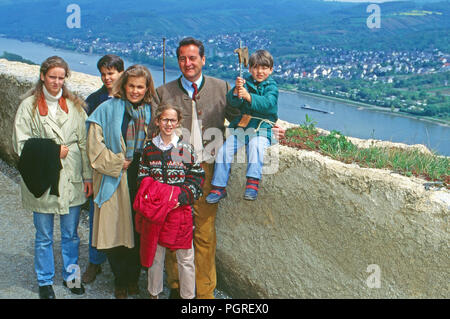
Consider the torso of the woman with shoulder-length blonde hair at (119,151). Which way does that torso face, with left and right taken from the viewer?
facing the viewer and to the right of the viewer

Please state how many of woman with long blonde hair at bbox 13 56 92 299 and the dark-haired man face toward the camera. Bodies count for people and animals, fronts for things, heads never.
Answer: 2

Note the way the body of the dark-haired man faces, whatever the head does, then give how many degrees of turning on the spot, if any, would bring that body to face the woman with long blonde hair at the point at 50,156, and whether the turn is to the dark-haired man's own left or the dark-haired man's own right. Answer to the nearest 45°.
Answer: approximately 90° to the dark-haired man's own right

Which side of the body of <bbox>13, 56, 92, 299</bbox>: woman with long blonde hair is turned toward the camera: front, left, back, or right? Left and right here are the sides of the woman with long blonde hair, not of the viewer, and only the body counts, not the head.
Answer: front

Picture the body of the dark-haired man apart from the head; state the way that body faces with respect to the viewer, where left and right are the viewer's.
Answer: facing the viewer

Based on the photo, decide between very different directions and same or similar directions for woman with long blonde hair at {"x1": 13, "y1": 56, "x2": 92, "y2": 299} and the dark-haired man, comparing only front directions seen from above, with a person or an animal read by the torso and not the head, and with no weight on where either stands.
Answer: same or similar directions

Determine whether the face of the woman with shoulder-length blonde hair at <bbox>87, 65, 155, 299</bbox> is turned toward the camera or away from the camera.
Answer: toward the camera

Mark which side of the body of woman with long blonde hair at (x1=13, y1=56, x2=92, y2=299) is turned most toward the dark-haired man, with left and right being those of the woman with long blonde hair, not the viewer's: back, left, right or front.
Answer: left

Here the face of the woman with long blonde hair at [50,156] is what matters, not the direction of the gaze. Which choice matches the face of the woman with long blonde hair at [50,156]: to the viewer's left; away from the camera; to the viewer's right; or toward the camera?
toward the camera
